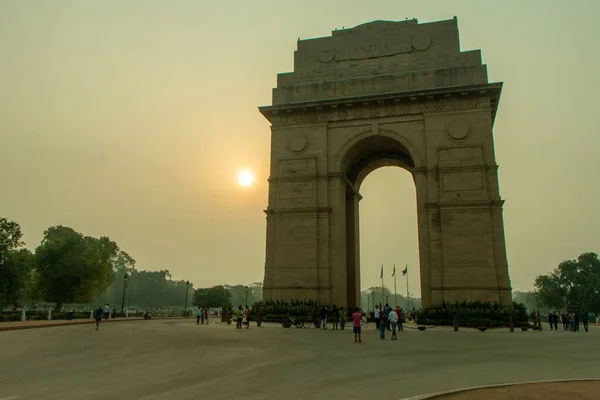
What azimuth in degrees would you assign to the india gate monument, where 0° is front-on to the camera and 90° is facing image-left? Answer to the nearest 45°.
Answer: approximately 0°

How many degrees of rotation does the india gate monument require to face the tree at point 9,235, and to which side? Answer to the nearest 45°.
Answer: approximately 90° to its right

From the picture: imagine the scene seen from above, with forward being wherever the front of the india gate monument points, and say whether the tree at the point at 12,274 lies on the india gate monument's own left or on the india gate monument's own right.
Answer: on the india gate monument's own right
